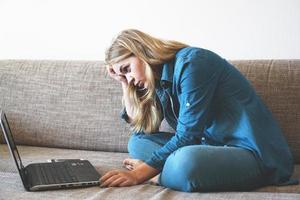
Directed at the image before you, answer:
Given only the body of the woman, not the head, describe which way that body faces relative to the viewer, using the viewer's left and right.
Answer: facing to the left of the viewer

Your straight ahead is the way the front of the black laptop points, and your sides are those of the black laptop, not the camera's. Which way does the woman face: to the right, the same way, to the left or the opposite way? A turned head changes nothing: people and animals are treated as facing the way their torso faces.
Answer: the opposite way

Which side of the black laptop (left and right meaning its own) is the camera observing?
right

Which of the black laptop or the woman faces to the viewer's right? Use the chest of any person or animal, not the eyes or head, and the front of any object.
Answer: the black laptop
